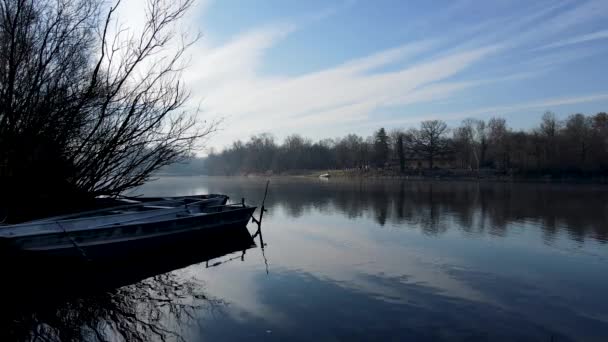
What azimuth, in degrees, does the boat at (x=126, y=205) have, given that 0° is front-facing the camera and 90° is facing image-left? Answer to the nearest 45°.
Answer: approximately 270°

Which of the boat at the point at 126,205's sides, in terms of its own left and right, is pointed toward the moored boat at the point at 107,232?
right
